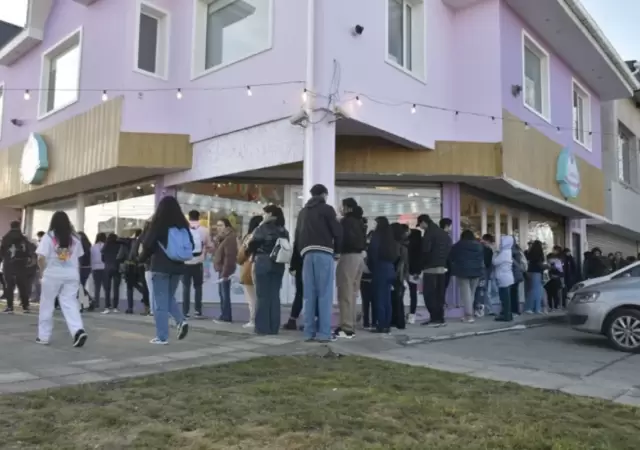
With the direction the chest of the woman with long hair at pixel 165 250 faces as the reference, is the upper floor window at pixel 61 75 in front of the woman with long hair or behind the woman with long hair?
in front

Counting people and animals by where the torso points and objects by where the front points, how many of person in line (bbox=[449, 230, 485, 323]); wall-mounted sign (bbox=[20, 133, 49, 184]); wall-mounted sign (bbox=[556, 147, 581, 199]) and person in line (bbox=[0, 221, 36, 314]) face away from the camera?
2

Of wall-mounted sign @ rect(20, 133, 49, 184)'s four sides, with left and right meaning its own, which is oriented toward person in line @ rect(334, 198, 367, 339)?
left

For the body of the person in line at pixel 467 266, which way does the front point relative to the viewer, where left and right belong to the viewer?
facing away from the viewer

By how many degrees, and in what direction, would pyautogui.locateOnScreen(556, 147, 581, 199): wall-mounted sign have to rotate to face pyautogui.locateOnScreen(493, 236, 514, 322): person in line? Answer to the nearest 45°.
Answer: approximately 45° to its right

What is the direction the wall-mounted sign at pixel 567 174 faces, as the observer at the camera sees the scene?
facing the viewer and to the right of the viewer

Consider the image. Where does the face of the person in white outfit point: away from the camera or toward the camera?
away from the camera

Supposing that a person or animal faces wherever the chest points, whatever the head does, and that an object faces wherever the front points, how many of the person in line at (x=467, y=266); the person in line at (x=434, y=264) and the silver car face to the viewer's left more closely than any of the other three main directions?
2

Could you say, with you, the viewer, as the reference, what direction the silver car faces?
facing to the left of the viewer

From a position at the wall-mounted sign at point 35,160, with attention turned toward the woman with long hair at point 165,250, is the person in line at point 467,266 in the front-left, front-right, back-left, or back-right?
front-left
